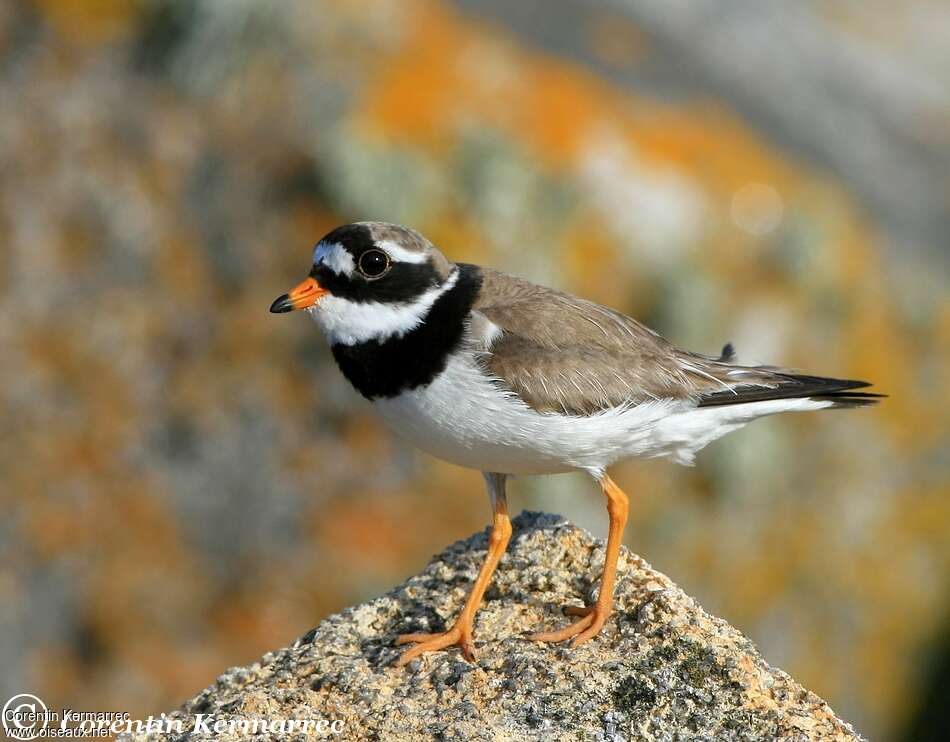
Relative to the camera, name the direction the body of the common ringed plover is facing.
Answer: to the viewer's left
